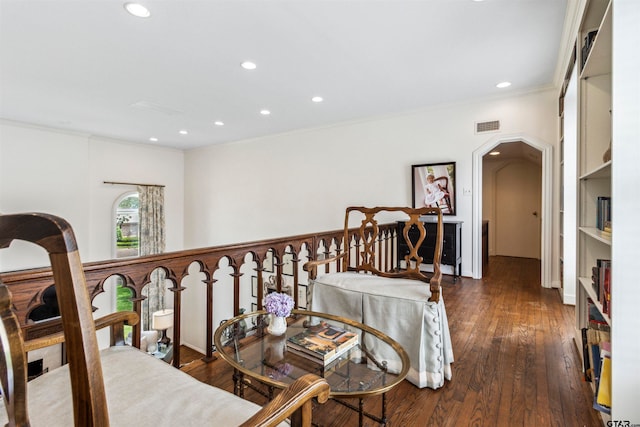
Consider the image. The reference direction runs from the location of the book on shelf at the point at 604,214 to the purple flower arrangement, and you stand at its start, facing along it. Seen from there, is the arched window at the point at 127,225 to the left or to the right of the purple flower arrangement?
right

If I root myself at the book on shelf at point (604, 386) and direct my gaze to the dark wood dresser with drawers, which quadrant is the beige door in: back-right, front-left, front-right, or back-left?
front-right

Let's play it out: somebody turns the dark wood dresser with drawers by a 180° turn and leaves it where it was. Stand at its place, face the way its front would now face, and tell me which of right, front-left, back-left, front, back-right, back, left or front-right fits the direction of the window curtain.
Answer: left

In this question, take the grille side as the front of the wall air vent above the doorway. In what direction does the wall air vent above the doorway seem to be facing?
toward the camera

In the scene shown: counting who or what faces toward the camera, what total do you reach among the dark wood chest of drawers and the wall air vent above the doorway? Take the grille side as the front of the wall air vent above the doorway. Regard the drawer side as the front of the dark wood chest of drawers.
2

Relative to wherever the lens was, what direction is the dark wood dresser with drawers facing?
facing the viewer

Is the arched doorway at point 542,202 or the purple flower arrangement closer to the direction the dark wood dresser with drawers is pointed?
the purple flower arrangement

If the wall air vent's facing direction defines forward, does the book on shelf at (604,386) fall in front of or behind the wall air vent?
in front

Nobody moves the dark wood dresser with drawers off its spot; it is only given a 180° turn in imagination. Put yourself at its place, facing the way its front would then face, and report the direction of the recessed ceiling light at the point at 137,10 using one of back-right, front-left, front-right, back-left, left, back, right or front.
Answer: back-left

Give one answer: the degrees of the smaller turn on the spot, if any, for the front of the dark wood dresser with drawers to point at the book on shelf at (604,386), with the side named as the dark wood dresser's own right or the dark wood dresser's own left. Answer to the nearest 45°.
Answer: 0° — it already faces it

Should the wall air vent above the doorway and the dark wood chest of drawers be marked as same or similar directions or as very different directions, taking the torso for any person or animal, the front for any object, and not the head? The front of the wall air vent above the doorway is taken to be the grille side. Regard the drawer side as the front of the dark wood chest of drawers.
same or similar directions

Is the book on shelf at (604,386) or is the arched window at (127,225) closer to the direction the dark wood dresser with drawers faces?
the book on shelf

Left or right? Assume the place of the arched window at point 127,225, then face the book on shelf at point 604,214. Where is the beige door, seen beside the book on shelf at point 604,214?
left

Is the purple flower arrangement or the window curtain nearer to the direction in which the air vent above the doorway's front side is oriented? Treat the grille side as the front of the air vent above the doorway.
the purple flower arrangement
